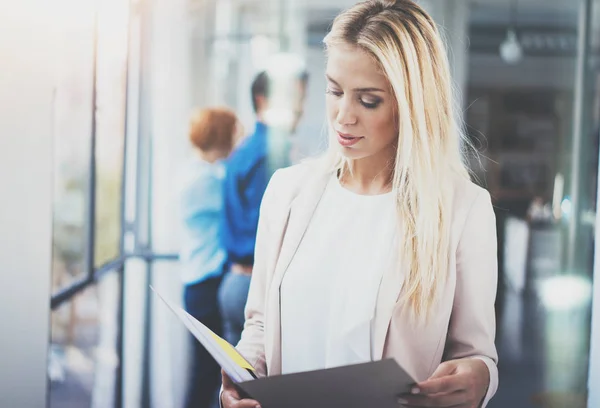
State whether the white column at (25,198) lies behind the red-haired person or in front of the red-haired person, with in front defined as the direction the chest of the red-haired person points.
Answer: behind

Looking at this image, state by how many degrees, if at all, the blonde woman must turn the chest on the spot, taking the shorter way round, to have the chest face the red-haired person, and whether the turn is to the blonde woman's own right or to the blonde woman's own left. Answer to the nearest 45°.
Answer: approximately 90° to the blonde woman's own right

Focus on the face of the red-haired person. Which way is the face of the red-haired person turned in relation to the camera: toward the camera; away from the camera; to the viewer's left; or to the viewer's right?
away from the camera

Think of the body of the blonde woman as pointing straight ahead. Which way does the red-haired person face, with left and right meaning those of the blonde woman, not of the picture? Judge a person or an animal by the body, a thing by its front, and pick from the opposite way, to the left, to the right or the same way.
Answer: the opposite way

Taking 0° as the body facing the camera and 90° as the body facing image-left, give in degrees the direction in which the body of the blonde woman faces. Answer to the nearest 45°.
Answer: approximately 45°

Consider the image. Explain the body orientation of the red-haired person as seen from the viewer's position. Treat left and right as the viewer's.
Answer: facing away from the viewer and to the right of the viewer

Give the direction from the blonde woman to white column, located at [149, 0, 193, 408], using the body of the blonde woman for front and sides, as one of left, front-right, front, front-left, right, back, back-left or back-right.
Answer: right
